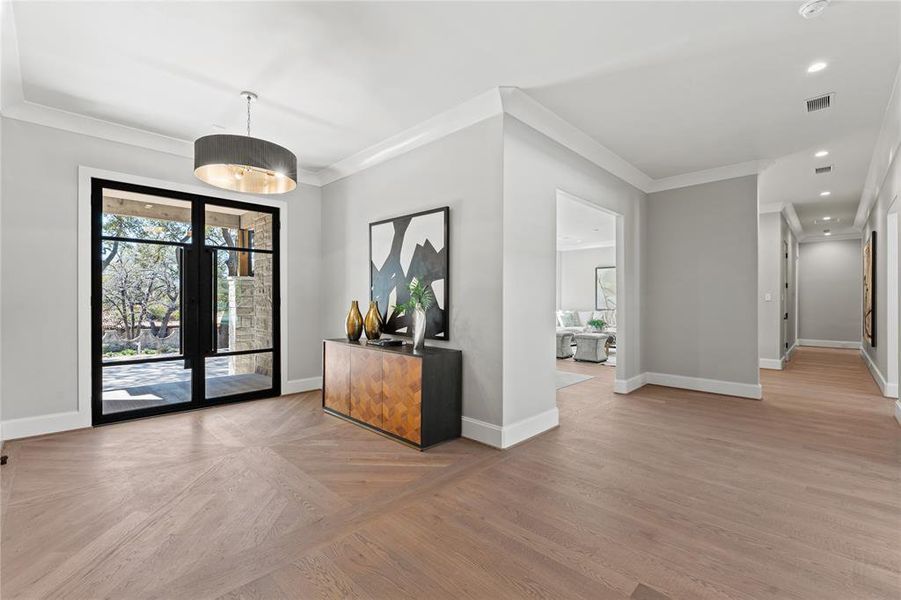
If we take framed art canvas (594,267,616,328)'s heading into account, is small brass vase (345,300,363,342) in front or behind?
in front

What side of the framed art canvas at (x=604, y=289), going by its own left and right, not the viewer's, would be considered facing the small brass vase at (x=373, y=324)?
front

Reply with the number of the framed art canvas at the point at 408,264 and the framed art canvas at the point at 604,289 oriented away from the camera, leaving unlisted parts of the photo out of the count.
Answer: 0

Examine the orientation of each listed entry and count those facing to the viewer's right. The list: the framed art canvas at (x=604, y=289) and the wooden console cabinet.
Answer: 0

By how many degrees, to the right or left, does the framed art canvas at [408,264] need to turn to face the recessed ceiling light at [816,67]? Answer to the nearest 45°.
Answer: approximately 90° to its left

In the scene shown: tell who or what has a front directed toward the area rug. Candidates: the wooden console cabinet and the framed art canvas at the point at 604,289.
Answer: the framed art canvas

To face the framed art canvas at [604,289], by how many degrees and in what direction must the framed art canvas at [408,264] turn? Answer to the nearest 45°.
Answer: approximately 180°

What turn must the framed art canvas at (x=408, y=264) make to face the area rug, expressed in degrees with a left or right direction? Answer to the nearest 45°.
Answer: approximately 180°

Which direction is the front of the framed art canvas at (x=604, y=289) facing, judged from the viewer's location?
facing the viewer

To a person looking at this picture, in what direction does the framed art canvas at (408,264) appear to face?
facing the viewer and to the left of the viewer

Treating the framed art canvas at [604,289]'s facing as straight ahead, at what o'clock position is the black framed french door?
The black framed french door is roughly at 1 o'clock from the framed art canvas.

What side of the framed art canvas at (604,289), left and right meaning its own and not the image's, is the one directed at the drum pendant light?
front

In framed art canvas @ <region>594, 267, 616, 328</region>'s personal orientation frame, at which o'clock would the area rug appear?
The area rug is roughly at 12 o'clock from the framed art canvas.

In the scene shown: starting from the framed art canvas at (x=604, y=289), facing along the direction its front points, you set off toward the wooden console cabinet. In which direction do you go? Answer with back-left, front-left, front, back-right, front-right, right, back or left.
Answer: front
